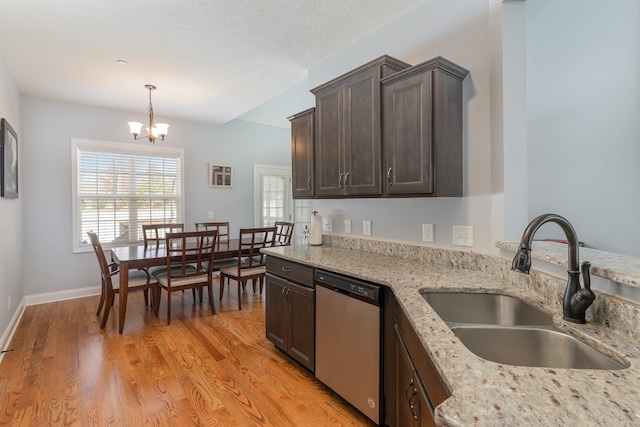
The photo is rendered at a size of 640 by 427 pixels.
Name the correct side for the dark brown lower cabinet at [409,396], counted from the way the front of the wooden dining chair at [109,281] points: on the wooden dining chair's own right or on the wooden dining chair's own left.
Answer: on the wooden dining chair's own right

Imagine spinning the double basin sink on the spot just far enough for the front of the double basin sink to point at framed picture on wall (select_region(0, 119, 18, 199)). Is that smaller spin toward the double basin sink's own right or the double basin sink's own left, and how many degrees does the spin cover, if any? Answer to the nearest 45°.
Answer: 0° — it already faces it

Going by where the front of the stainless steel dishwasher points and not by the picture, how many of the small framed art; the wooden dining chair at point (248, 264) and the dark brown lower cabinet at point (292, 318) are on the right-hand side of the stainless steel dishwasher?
3

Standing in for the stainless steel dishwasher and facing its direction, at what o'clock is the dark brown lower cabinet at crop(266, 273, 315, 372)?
The dark brown lower cabinet is roughly at 3 o'clock from the stainless steel dishwasher.

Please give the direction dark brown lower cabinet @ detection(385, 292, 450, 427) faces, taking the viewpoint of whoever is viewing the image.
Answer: facing to the left of the viewer

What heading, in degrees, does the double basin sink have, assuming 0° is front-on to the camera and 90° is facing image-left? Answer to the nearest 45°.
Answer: approximately 90°

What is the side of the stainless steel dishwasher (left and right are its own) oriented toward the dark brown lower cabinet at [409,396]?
left

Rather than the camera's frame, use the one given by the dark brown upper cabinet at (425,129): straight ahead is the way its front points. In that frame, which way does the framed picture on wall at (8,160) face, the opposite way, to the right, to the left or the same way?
the opposite way

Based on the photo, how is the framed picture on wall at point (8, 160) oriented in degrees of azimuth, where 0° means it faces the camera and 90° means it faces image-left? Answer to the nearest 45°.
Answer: approximately 270°

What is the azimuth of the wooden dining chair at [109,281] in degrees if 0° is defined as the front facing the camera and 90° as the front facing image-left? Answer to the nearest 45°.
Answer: approximately 270°
